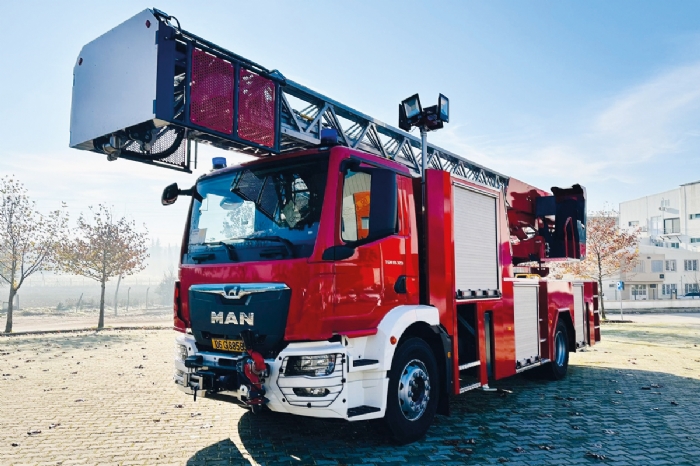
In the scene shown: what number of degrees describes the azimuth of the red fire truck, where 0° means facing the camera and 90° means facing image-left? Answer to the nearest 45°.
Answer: approximately 45°

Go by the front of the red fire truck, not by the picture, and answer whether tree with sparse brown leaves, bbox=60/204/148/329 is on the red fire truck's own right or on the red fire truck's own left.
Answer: on the red fire truck's own right

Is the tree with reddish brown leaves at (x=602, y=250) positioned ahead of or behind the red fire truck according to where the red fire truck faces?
behind
